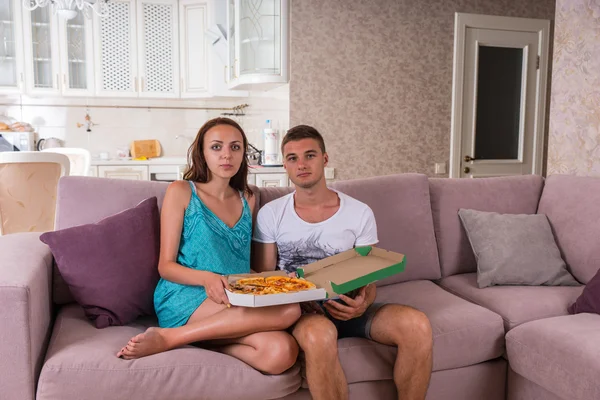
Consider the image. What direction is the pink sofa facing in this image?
toward the camera

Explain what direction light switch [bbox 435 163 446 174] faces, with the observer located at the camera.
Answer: facing the viewer

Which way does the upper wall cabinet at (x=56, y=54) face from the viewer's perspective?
toward the camera

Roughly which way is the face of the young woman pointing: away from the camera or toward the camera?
toward the camera

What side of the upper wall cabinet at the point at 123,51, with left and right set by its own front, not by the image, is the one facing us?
front

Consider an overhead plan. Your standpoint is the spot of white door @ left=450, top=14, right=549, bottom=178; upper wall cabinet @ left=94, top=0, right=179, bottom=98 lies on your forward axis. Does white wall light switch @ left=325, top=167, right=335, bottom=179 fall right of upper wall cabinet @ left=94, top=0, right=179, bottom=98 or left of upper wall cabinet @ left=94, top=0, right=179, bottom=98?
left

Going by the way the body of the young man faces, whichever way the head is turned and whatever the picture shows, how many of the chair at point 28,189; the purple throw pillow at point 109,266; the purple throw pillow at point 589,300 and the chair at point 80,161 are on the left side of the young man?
1

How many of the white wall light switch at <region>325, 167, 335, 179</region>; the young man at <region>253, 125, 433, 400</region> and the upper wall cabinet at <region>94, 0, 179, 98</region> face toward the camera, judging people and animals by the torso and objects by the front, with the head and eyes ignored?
3

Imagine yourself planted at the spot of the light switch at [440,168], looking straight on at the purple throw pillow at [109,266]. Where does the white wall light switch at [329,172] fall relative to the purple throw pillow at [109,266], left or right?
right

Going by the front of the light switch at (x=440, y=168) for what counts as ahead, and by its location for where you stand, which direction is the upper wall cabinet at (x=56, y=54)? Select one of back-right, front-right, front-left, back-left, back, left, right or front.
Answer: right

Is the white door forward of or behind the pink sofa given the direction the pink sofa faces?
behind
